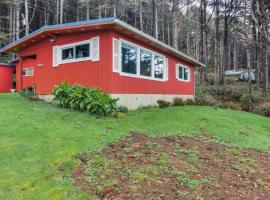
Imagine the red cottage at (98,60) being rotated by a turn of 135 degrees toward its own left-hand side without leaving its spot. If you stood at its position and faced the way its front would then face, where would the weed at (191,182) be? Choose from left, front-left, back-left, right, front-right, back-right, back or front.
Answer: back

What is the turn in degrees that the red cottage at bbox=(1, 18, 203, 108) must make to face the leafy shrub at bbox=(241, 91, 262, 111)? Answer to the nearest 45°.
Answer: approximately 90° to its left

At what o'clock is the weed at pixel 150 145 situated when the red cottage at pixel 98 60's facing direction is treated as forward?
The weed is roughly at 1 o'clock from the red cottage.

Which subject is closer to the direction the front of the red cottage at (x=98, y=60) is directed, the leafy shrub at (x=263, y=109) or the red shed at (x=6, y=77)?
the leafy shrub

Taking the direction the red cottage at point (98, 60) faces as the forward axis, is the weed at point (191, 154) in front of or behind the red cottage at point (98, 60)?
in front

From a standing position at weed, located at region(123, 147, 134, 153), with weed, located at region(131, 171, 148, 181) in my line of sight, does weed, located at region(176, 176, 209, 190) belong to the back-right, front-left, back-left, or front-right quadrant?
front-left
